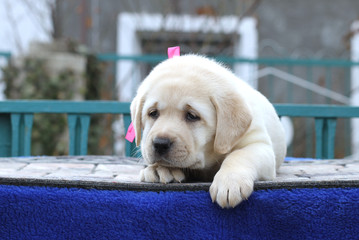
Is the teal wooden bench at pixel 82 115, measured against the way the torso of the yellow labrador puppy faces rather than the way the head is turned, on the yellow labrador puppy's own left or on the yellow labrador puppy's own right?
on the yellow labrador puppy's own right

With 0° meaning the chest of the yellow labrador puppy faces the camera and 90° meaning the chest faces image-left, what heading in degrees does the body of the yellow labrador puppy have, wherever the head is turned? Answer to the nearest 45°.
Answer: approximately 45°
